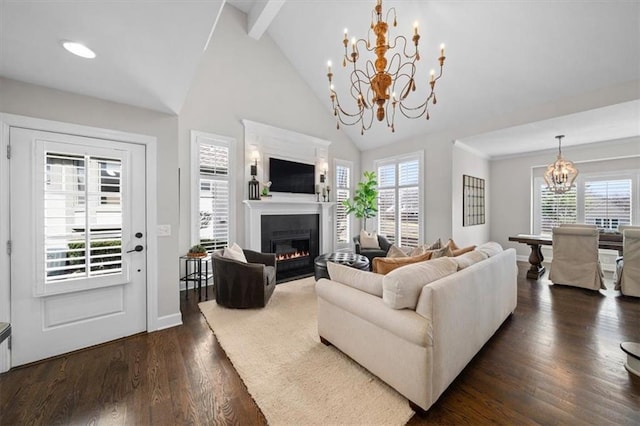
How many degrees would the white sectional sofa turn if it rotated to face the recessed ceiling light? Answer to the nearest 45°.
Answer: approximately 90° to its left

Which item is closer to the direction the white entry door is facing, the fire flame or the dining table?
the dining table

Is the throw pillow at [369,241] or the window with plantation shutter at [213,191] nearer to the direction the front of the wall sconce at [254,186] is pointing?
the throw pillow

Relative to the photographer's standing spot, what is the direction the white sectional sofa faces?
facing away from the viewer and to the left of the viewer

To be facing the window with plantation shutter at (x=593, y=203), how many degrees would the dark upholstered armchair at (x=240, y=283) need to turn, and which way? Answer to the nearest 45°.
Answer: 0° — it already faces it

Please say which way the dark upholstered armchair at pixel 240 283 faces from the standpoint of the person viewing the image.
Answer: facing to the right of the viewer

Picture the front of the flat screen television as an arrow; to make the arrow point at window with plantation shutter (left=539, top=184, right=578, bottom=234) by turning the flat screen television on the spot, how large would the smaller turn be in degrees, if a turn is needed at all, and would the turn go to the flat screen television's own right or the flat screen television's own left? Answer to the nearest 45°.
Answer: approximately 45° to the flat screen television's own left

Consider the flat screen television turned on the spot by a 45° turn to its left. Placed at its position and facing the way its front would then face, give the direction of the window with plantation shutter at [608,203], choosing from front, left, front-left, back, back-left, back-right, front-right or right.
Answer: front

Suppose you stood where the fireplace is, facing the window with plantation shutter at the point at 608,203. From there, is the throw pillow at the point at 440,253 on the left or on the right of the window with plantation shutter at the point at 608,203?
right
